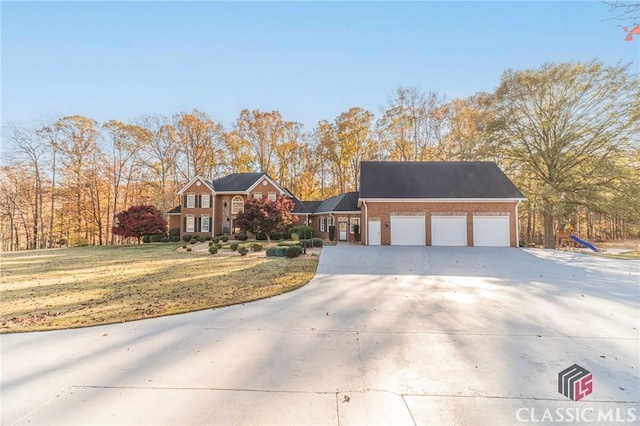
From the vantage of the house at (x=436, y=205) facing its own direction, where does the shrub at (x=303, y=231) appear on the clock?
The shrub is roughly at 2 o'clock from the house.

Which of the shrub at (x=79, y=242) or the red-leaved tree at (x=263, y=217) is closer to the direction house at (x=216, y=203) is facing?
the red-leaved tree

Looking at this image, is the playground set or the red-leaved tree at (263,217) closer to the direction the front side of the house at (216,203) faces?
the red-leaved tree

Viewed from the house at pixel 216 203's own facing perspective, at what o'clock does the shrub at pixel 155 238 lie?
The shrub is roughly at 3 o'clock from the house.

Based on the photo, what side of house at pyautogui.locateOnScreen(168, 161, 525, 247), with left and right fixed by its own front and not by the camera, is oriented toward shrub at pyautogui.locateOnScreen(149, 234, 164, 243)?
right

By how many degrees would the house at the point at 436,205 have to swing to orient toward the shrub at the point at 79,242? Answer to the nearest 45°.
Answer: approximately 90° to its right

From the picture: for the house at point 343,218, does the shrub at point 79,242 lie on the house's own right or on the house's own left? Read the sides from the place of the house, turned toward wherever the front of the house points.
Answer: on the house's own right

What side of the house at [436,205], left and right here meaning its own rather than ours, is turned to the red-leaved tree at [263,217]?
right

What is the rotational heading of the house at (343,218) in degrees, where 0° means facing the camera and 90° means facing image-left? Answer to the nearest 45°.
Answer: approximately 0°
